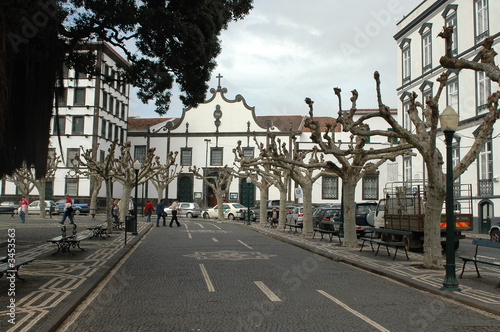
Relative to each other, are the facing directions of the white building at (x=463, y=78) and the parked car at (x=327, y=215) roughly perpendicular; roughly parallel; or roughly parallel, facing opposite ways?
roughly perpendicular

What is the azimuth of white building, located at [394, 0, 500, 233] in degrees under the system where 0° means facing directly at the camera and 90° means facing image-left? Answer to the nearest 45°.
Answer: approximately 45°

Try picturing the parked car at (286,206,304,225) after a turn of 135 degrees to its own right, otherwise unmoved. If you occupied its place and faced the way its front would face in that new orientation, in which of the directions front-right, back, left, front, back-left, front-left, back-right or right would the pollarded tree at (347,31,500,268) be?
right

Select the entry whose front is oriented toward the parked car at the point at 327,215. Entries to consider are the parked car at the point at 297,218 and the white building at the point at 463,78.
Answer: the white building

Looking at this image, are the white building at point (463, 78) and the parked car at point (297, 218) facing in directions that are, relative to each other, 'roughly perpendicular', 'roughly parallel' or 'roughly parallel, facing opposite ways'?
roughly perpendicular
